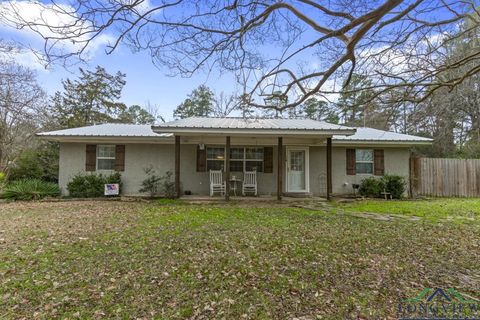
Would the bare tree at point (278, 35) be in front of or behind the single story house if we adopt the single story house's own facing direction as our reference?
in front

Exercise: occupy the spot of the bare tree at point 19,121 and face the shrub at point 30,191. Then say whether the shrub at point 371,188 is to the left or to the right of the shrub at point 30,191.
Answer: left

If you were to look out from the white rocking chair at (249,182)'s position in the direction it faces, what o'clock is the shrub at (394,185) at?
The shrub is roughly at 9 o'clock from the white rocking chair.

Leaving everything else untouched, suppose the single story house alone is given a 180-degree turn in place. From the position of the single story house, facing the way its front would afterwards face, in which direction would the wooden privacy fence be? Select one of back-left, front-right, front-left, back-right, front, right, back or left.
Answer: right

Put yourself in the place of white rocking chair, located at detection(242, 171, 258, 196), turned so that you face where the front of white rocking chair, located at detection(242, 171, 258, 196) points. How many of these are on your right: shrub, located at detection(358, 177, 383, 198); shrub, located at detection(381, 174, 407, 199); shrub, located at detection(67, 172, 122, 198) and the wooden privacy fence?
1

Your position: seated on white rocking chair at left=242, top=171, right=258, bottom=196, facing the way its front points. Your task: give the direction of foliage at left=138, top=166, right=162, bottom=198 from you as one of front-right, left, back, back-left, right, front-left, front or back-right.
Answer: right

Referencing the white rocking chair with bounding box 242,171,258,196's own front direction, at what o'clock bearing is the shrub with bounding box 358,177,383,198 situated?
The shrub is roughly at 9 o'clock from the white rocking chair.

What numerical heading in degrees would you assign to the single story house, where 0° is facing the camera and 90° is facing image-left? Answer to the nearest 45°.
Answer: approximately 0°

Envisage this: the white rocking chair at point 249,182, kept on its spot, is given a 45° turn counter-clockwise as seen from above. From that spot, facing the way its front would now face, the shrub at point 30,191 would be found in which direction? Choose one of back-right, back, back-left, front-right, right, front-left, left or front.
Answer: back-right

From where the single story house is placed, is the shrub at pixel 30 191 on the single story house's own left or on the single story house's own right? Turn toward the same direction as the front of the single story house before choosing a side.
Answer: on the single story house's own right

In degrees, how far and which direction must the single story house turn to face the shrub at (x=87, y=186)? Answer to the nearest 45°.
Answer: approximately 90° to its right

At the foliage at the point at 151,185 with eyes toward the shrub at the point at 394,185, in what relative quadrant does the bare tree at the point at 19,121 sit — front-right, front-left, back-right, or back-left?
back-left

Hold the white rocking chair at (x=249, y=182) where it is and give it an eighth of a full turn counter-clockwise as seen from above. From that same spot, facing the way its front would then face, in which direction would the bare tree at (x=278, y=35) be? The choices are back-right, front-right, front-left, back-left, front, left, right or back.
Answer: front-right

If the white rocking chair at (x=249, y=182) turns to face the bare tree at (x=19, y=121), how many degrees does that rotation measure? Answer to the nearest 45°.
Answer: approximately 90° to its right

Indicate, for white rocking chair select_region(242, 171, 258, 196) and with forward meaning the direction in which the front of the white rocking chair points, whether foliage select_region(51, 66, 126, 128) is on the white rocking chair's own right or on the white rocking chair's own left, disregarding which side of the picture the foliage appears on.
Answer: on the white rocking chair's own right

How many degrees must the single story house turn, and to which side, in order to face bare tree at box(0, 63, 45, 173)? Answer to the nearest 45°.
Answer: approximately 90° to its right

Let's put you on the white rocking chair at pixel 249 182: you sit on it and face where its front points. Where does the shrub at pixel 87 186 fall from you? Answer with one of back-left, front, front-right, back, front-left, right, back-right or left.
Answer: right

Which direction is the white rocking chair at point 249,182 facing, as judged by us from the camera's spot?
facing the viewer

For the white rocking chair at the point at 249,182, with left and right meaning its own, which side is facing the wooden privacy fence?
left
